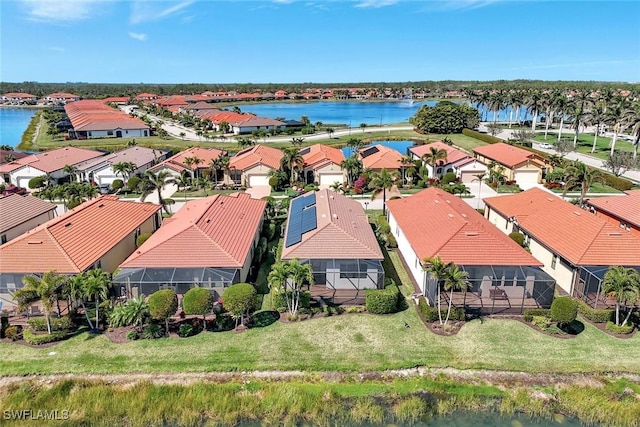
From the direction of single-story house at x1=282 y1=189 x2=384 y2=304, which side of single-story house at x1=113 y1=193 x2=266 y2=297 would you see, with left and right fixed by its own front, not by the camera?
right

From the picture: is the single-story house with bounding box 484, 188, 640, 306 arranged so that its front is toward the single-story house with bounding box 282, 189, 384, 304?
no

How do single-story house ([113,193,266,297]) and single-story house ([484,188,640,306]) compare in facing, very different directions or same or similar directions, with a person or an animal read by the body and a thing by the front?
same or similar directions

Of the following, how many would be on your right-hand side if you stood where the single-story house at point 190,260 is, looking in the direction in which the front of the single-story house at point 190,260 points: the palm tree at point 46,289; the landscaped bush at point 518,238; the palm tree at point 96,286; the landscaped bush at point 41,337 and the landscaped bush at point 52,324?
1

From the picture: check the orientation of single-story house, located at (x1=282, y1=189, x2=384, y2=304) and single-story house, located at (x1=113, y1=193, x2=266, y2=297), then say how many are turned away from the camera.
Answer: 2

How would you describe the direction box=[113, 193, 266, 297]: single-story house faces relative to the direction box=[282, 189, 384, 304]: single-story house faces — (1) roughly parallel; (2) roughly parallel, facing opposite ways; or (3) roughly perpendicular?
roughly parallel

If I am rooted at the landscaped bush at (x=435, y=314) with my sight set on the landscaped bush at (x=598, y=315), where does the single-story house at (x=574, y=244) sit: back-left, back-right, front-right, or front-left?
front-left

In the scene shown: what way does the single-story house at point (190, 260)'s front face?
away from the camera

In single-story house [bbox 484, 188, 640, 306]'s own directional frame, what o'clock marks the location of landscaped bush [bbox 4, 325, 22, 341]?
The landscaped bush is roughly at 9 o'clock from the single-story house.

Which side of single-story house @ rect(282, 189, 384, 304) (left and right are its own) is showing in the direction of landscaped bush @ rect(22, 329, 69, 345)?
left

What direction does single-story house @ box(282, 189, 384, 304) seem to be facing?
away from the camera

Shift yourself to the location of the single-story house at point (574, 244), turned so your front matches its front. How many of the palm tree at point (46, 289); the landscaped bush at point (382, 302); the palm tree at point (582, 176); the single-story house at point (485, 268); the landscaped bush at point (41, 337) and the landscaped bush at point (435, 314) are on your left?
5

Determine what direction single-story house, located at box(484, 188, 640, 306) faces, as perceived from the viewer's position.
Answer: facing away from the viewer and to the left of the viewer

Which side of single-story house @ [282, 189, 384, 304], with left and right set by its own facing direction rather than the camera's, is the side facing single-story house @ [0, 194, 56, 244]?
left

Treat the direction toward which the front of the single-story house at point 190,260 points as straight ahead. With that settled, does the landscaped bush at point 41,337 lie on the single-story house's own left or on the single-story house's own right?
on the single-story house's own left

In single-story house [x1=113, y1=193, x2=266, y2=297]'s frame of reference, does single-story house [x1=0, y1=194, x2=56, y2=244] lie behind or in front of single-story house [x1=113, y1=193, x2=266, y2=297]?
in front

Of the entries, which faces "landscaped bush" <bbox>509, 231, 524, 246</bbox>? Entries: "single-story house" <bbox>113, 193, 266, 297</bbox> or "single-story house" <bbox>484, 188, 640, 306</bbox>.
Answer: "single-story house" <bbox>484, 188, 640, 306</bbox>

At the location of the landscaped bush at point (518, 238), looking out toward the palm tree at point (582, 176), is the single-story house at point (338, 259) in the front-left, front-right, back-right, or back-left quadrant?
back-left
